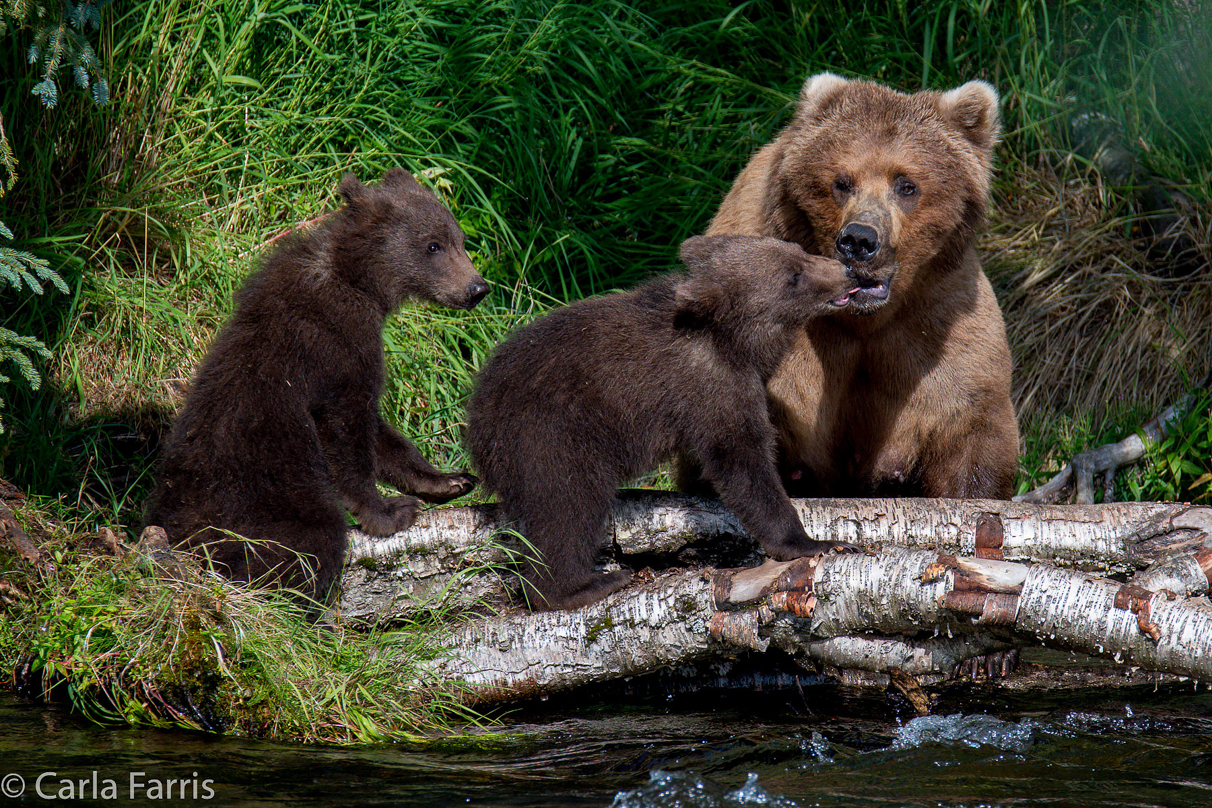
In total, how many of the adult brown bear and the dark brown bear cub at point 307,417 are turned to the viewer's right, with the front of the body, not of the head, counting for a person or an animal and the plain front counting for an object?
1

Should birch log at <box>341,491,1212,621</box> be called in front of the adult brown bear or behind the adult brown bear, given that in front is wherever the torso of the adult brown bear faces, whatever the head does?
in front

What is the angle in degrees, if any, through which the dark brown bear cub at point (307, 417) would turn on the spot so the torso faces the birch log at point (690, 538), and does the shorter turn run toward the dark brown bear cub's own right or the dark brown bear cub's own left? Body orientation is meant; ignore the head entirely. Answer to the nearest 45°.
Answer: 0° — it already faces it

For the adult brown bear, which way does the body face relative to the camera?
toward the camera

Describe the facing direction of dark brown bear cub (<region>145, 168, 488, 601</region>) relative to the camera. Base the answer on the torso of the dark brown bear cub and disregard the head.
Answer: to the viewer's right

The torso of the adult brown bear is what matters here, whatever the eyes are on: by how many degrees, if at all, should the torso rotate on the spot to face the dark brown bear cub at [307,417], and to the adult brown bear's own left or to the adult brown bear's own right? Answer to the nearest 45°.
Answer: approximately 45° to the adult brown bear's own right

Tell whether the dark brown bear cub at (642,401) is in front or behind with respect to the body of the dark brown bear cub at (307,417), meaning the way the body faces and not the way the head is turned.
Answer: in front

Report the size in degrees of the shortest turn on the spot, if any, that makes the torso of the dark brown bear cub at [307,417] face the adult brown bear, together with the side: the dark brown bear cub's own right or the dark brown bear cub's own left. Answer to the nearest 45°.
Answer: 0° — it already faces it

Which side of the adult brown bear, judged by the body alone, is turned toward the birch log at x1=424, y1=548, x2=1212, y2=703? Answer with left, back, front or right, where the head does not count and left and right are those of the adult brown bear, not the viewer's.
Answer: front
